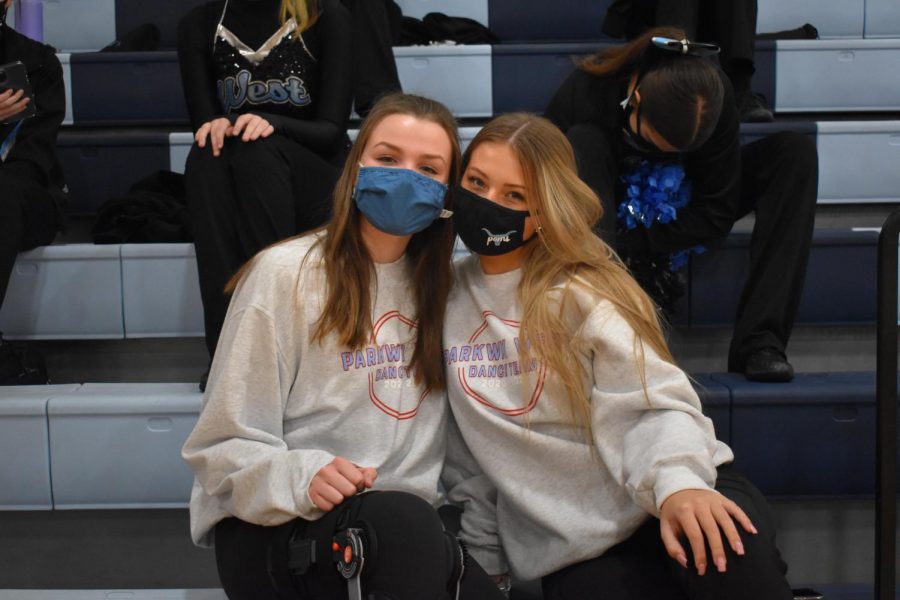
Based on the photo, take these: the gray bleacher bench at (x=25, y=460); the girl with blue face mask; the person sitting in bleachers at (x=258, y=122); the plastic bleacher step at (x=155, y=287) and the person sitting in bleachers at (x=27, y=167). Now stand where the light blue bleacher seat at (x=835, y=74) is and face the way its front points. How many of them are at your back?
0

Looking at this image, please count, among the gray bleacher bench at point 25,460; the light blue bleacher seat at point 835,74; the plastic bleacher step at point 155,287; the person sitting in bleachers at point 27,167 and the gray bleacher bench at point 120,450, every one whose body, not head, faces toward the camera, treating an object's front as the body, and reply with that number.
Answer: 5

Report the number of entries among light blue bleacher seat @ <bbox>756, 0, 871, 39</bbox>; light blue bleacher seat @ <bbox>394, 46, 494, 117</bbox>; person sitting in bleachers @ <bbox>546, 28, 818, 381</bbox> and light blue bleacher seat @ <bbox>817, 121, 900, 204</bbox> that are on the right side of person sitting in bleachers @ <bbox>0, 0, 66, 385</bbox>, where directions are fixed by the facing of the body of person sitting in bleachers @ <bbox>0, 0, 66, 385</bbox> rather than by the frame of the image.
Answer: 0

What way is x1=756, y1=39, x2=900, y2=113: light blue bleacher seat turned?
toward the camera

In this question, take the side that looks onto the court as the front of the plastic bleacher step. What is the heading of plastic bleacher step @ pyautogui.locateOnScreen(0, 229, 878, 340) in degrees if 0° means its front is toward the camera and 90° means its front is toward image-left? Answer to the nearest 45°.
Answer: approximately 0°

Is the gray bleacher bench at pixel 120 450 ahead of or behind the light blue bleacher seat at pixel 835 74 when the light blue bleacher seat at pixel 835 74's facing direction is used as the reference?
ahead

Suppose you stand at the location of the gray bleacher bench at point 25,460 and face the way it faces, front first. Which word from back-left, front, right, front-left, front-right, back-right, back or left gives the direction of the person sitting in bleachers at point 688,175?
left

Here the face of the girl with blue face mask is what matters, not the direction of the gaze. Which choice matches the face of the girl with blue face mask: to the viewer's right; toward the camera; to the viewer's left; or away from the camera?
toward the camera

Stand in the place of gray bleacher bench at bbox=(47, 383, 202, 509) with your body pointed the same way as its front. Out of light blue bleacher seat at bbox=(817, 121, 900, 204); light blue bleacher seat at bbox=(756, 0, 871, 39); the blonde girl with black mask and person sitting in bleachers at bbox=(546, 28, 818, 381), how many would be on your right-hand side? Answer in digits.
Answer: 0

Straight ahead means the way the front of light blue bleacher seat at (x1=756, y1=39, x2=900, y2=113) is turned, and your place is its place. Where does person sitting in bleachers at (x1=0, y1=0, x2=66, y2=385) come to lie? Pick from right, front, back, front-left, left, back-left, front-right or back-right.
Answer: front-right

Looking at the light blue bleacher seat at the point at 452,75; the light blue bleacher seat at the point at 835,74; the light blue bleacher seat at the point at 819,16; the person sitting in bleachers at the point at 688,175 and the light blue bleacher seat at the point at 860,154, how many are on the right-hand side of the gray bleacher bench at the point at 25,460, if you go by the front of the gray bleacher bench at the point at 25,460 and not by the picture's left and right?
0

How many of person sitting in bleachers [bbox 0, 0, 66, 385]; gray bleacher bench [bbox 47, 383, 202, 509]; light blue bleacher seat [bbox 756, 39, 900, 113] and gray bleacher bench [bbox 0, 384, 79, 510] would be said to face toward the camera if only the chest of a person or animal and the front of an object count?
4

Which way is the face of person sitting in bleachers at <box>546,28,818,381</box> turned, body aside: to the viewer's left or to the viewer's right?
to the viewer's left

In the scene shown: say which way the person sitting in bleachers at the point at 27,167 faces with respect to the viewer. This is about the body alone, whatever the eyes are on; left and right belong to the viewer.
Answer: facing the viewer

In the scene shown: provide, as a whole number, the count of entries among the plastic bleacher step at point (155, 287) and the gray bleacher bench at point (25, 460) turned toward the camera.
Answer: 2
